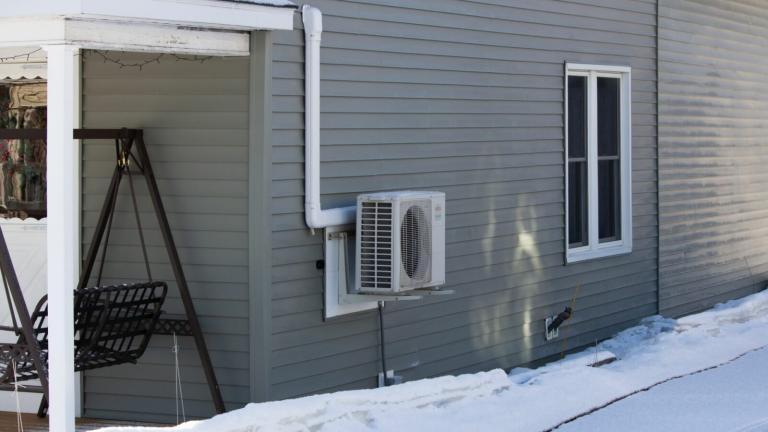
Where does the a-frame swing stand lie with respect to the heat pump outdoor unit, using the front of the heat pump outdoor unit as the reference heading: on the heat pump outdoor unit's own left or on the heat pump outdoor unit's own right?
on the heat pump outdoor unit's own right

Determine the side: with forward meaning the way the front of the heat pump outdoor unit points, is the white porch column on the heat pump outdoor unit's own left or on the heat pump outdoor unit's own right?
on the heat pump outdoor unit's own right

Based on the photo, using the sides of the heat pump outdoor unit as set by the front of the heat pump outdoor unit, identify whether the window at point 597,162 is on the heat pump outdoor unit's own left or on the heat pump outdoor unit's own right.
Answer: on the heat pump outdoor unit's own left

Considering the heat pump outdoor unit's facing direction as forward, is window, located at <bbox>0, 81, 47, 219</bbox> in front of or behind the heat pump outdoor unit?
behind

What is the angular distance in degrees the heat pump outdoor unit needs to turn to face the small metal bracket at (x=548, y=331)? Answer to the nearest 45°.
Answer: approximately 90° to its left
